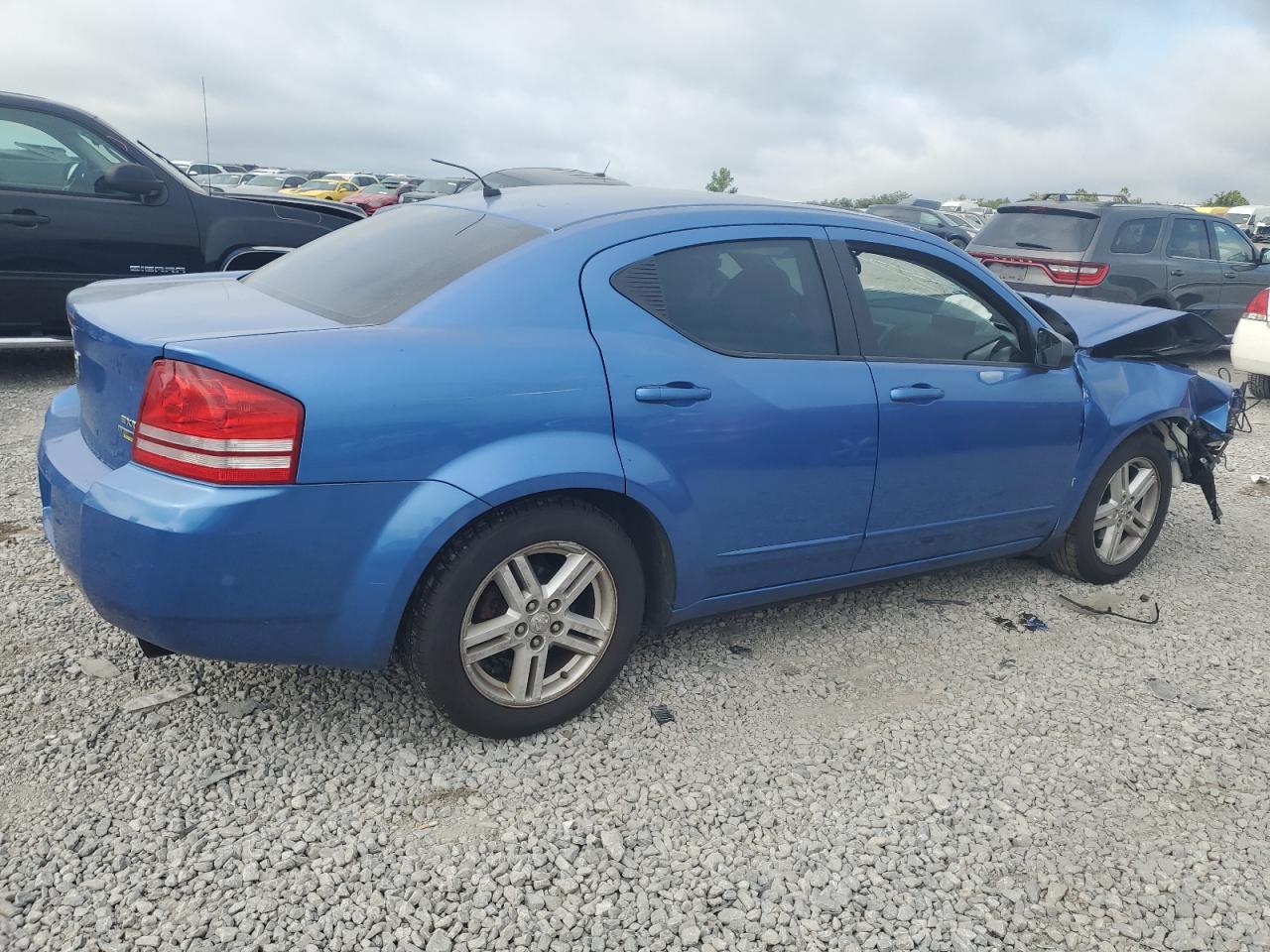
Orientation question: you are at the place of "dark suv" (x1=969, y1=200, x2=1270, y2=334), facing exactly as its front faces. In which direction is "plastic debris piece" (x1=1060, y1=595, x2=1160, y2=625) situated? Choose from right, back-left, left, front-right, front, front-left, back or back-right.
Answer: back-right

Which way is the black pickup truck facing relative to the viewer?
to the viewer's right

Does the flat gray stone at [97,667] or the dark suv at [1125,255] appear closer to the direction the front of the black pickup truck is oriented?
the dark suv

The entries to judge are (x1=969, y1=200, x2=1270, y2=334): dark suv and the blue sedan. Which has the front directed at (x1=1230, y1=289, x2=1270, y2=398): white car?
the blue sedan

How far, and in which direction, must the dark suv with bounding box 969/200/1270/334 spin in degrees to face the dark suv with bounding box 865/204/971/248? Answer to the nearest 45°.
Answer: approximately 45° to its left
